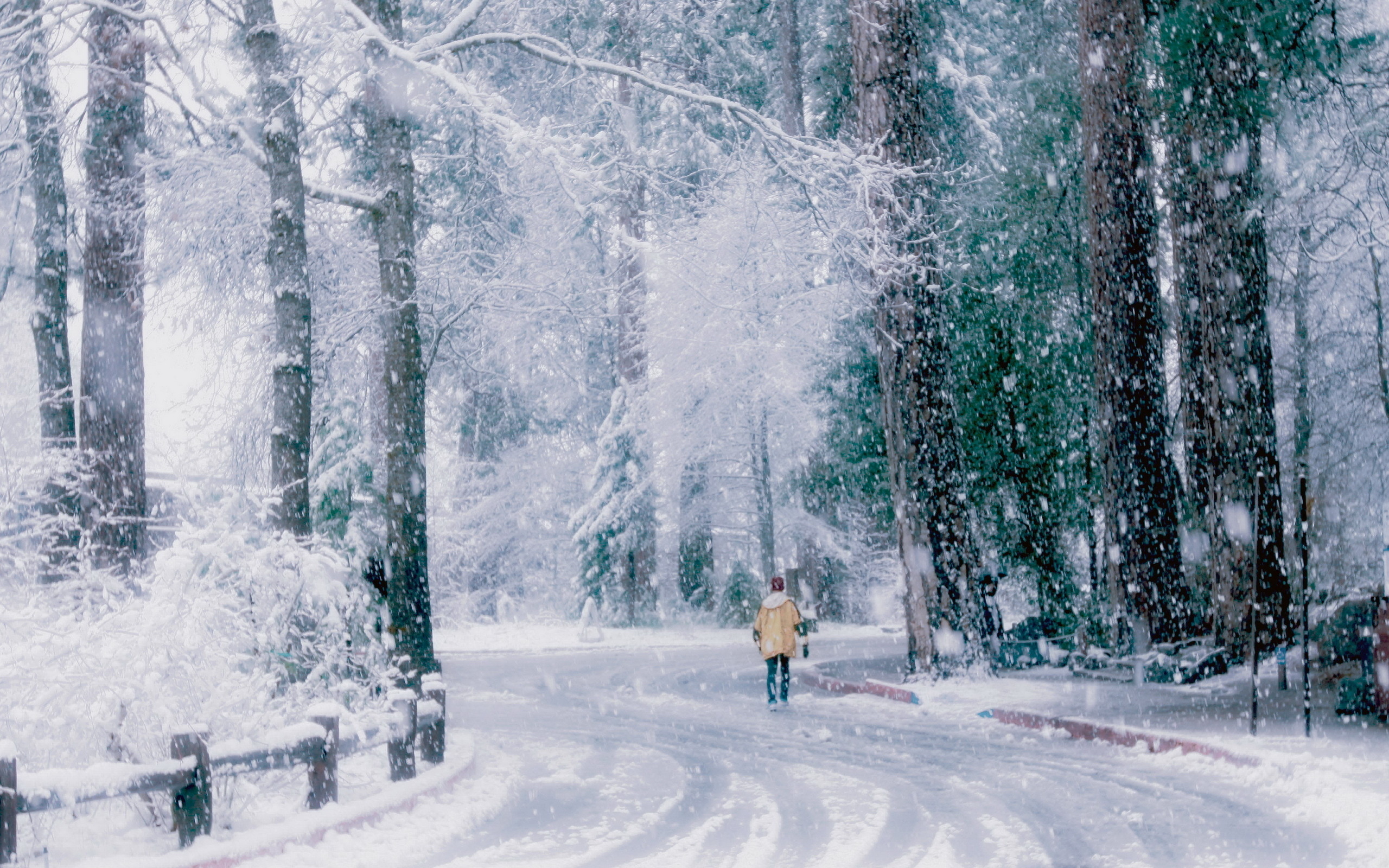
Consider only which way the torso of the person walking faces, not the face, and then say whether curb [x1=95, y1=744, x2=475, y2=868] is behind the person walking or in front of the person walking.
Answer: behind

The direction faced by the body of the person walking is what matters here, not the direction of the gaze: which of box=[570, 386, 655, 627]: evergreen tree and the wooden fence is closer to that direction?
the evergreen tree

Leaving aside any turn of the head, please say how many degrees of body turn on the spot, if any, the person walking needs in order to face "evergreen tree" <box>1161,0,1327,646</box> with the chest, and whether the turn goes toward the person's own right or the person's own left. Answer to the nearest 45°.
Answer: approximately 90° to the person's own right

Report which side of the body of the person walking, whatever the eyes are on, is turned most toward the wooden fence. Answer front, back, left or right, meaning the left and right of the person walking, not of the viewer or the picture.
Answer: back

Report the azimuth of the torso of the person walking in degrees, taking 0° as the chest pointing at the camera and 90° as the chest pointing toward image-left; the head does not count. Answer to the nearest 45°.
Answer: approximately 180°

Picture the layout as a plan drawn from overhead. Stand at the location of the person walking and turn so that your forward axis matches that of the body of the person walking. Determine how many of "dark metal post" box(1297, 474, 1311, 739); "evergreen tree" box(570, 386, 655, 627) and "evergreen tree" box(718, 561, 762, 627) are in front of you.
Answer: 2

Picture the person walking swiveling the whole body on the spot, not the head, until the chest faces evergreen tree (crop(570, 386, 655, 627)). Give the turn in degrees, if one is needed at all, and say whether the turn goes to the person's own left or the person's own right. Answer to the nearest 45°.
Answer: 0° — they already face it
